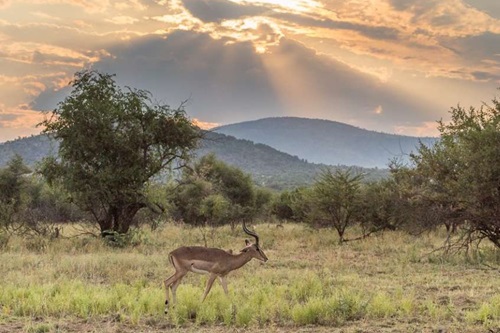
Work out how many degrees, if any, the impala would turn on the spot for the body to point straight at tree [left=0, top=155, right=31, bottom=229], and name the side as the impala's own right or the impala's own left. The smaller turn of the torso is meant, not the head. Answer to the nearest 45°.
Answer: approximately 135° to the impala's own left

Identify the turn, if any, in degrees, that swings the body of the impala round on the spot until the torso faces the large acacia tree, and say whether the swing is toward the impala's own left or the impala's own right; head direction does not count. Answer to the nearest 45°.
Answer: approximately 90° to the impala's own left

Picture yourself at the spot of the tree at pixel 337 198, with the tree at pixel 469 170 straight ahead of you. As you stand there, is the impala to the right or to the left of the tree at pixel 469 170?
right

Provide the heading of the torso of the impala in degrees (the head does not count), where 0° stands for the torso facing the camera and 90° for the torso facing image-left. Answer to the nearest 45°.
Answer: approximately 270°

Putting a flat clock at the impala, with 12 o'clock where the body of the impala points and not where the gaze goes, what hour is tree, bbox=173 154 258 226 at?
The tree is roughly at 9 o'clock from the impala.

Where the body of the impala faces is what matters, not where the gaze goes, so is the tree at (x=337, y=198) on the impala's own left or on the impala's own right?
on the impala's own left

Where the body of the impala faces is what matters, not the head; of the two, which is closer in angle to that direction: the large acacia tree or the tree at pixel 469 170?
the tree
